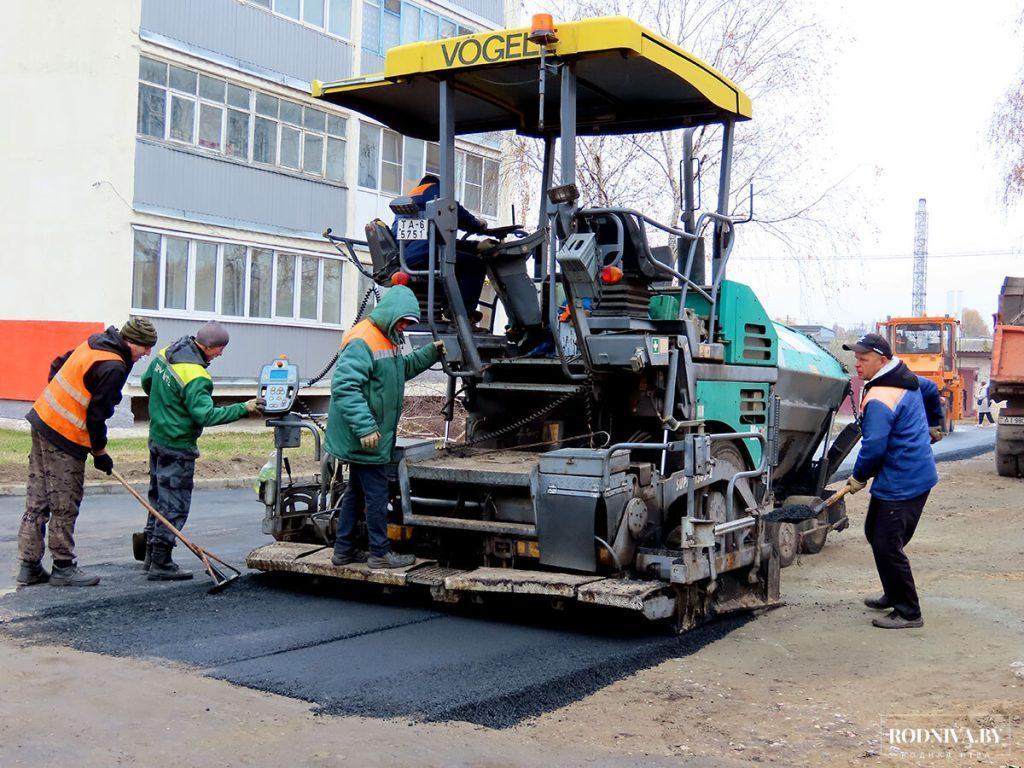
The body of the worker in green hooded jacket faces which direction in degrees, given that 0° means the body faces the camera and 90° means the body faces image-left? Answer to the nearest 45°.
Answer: approximately 270°

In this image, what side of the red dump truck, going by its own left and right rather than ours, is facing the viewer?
back

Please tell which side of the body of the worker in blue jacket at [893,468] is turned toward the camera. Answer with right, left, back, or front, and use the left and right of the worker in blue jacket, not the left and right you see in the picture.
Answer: left

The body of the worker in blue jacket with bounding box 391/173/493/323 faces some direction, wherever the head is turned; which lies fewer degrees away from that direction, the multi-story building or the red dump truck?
the red dump truck

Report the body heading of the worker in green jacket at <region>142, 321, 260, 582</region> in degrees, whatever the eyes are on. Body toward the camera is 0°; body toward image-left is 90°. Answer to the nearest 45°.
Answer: approximately 225°

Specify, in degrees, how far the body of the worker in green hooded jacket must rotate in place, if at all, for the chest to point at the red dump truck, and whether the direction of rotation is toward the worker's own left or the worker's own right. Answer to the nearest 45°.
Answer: approximately 45° to the worker's own left

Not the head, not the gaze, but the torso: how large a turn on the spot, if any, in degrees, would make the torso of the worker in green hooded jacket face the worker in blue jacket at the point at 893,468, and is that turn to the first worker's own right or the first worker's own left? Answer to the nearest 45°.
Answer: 0° — they already face them

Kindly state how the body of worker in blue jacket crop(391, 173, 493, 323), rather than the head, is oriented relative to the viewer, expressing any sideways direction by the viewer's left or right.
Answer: facing to the right of the viewer

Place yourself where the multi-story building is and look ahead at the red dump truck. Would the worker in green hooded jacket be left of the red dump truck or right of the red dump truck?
right

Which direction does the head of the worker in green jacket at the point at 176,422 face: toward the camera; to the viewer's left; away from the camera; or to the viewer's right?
to the viewer's right

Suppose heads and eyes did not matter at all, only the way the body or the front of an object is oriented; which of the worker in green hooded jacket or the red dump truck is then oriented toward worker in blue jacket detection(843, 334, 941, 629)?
the worker in green hooded jacket

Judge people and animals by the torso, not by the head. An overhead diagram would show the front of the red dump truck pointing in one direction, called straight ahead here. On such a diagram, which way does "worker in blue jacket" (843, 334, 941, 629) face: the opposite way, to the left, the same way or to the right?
to the left

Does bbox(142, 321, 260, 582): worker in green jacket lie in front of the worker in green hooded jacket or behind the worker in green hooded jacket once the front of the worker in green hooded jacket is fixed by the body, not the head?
behind

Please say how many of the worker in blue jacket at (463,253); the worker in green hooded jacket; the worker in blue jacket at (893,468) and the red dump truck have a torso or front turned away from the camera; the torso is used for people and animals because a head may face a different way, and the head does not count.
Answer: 1
